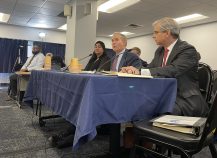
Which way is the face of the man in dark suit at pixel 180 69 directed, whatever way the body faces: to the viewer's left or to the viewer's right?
to the viewer's left

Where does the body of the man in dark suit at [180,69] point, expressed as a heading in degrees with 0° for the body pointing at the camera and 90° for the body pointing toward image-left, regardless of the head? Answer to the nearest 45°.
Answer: approximately 45°

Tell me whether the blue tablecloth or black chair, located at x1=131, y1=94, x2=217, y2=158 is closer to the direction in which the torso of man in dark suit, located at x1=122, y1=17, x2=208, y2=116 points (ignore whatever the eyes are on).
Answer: the blue tablecloth

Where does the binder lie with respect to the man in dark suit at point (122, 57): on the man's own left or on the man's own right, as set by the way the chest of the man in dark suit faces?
on the man's own left

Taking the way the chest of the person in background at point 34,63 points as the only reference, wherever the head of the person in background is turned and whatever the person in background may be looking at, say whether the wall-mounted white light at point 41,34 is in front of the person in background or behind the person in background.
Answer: behind

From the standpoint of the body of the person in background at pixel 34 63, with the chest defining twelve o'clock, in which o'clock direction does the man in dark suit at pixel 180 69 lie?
The man in dark suit is roughly at 10 o'clock from the person in background.
